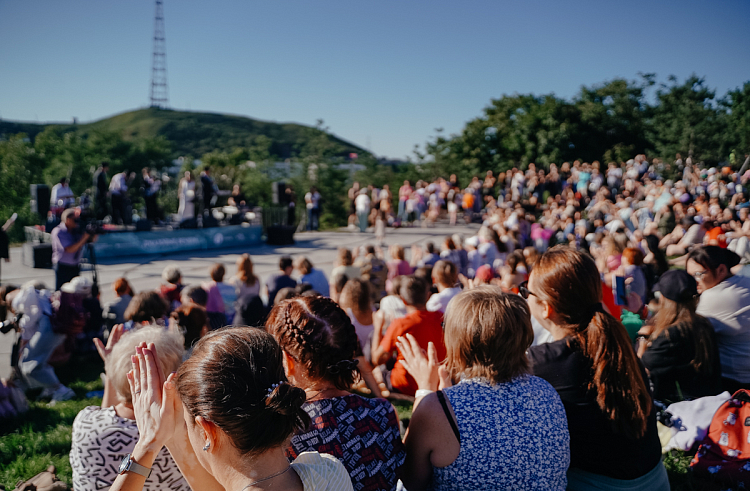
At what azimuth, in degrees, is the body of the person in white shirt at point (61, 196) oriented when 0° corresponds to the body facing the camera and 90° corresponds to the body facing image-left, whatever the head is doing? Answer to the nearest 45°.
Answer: approximately 315°

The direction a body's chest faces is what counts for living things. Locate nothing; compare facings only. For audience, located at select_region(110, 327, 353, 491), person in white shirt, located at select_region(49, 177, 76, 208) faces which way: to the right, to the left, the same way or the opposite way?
the opposite way

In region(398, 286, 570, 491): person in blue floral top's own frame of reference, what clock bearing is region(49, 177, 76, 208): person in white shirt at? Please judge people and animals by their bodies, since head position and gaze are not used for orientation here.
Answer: The person in white shirt is roughly at 12 o'clock from the person in blue floral top.

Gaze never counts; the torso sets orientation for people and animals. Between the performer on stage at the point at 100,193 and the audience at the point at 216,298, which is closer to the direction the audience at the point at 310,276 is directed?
the performer on stage

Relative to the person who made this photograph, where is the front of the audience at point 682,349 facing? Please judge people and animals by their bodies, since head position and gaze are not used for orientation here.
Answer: facing away from the viewer and to the left of the viewer

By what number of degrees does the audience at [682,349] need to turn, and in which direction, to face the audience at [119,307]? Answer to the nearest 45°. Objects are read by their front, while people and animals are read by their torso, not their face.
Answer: approximately 45° to their left

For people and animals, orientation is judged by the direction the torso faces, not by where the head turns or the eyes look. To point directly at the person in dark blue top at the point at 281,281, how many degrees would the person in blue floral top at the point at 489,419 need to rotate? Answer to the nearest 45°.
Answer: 0° — they already face them

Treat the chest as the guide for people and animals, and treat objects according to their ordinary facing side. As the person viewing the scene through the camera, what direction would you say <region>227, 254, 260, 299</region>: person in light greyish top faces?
facing away from the viewer and to the left of the viewer

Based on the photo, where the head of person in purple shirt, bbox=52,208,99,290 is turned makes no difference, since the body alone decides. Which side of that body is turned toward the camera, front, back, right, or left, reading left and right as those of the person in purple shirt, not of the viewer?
right

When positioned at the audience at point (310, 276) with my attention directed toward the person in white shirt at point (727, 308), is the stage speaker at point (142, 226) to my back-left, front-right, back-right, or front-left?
back-left

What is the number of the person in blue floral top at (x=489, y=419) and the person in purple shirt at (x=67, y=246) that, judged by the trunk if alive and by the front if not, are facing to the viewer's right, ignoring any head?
1

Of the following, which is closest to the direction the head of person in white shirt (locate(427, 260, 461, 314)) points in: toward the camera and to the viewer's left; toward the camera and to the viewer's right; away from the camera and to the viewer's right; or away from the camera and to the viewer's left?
away from the camera and to the viewer's left

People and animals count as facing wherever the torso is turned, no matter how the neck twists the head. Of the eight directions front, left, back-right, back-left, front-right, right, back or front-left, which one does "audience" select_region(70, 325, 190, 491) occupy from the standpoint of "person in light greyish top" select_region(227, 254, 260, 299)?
back-left
